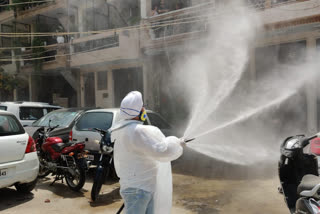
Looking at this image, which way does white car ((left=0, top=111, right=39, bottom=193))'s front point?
away from the camera

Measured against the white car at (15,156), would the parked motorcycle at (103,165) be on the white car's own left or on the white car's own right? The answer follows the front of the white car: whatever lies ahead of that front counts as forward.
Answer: on the white car's own right

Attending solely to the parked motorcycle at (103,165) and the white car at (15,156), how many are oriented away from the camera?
1

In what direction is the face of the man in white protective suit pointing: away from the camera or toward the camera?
away from the camera

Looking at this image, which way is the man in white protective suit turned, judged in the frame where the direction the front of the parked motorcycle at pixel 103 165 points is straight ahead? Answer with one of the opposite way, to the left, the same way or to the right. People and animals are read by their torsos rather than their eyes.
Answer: the opposite way

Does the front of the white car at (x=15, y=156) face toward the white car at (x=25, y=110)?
yes

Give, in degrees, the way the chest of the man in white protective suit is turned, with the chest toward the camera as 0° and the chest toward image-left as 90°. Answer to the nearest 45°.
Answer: approximately 225°

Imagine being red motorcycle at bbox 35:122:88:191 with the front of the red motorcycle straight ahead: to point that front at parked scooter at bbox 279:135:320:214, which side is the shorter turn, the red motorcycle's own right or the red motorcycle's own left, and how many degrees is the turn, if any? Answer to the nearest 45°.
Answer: approximately 180°

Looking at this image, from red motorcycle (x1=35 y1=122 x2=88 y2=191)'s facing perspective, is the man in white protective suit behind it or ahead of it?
behind

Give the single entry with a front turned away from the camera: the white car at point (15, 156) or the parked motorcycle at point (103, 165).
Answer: the white car

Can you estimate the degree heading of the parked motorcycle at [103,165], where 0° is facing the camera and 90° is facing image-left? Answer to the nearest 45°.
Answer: approximately 45°
